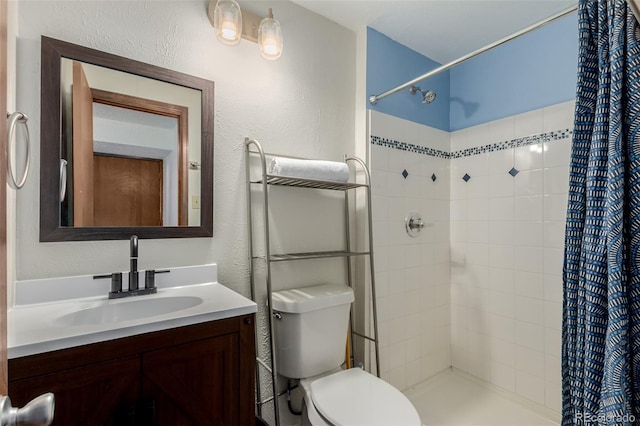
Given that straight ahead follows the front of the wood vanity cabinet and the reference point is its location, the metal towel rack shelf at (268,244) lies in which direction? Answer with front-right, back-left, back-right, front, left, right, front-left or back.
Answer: left

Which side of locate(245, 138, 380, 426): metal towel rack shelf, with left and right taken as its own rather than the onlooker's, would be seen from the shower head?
left

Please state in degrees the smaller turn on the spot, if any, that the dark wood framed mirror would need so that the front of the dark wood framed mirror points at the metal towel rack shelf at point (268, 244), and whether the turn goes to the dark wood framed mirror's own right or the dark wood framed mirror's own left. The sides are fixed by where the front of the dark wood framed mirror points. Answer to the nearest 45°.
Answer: approximately 45° to the dark wood framed mirror's own left

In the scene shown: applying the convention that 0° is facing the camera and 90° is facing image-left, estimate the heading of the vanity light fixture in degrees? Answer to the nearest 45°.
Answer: approximately 315°

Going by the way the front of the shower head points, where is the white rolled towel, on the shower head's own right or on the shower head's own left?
on the shower head's own right

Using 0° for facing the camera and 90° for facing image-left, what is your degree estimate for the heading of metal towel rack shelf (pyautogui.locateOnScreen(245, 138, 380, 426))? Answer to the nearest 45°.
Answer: approximately 315°

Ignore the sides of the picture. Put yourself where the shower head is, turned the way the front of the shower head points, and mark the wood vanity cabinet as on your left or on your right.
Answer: on your right

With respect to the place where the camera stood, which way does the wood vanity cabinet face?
facing the viewer and to the right of the viewer

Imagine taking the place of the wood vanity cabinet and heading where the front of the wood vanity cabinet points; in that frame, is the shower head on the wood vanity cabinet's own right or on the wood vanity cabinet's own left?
on the wood vanity cabinet's own left

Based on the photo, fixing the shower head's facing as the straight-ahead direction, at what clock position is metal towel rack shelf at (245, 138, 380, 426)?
The metal towel rack shelf is roughly at 3 o'clock from the shower head.

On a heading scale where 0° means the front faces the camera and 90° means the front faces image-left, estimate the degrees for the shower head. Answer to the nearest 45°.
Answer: approximately 315°

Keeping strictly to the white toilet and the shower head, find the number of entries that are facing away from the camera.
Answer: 0
